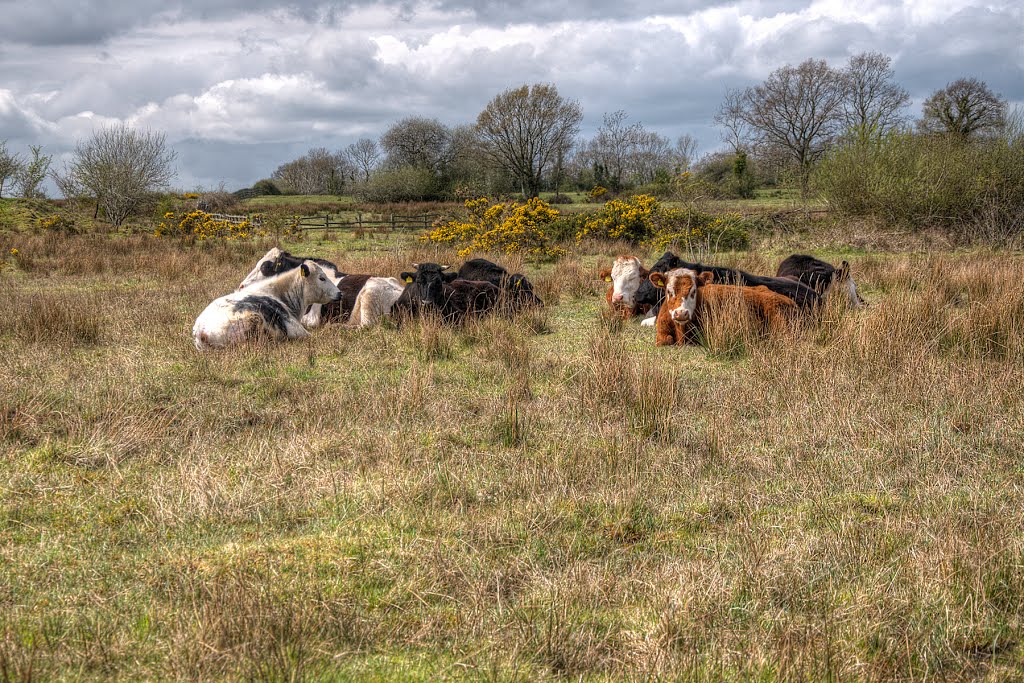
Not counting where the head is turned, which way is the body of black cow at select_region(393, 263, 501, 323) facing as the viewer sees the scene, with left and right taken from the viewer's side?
facing the viewer and to the left of the viewer

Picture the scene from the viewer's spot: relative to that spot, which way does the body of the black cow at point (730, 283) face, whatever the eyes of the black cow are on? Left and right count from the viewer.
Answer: facing to the left of the viewer

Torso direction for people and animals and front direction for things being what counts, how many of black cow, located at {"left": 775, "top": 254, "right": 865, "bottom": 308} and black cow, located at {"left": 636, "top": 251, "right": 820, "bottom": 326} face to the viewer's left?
1

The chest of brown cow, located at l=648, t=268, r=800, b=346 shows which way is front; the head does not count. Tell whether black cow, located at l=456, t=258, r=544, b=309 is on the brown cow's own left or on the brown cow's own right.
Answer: on the brown cow's own right

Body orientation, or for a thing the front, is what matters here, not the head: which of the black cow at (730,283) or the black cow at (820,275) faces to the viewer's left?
the black cow at (730,283)

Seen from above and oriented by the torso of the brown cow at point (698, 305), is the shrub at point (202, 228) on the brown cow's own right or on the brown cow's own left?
on the brown cow's own right

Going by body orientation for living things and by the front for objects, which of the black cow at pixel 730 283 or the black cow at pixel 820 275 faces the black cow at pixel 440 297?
the black cow at pixel 730 283

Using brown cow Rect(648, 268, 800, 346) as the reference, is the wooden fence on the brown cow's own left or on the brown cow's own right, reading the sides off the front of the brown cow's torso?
on the brown cow's own right

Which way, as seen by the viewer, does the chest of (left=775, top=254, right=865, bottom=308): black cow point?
to the viewer's right
